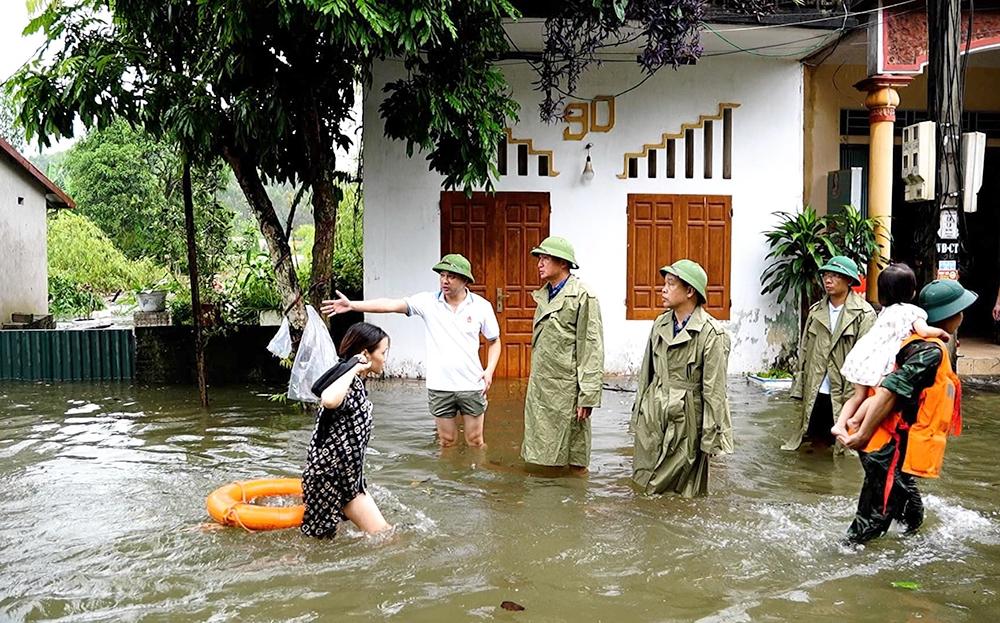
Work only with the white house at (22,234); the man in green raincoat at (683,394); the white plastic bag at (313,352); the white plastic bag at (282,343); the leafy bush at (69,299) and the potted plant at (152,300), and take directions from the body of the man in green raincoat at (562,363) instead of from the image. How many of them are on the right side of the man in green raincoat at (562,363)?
5

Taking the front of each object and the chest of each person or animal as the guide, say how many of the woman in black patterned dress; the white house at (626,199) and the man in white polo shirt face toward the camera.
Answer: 2

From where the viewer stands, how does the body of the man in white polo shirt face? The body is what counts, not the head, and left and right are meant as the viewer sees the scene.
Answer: facing the viewer

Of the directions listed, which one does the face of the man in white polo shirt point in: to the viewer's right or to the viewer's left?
to the viewer's left

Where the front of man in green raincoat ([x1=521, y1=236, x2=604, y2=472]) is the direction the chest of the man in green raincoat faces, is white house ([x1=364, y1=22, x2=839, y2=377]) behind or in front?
behind

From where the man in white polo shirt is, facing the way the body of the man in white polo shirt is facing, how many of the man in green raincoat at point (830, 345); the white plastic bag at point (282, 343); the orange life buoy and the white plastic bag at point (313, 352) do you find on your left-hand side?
1

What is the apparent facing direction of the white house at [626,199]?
toward the camera

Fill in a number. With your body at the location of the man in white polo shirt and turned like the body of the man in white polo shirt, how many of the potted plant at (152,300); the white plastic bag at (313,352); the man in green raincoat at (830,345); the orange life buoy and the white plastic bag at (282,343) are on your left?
1

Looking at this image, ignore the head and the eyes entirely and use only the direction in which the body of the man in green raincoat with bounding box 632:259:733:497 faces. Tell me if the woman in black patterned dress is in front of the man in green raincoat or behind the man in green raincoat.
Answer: in front

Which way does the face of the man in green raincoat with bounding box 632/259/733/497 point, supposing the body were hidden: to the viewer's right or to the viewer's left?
to the viewer's left

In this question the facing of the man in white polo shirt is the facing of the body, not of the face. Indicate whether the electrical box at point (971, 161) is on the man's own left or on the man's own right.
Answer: on the man's own left

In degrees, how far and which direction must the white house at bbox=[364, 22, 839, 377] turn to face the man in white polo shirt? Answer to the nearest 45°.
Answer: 0° — it already faces them

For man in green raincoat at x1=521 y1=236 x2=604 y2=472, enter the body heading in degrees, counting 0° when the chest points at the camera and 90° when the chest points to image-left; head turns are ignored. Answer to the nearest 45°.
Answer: approximately 45°

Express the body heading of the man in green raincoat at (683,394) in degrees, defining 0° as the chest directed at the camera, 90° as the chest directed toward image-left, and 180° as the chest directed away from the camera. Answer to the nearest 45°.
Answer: approximately 45°
